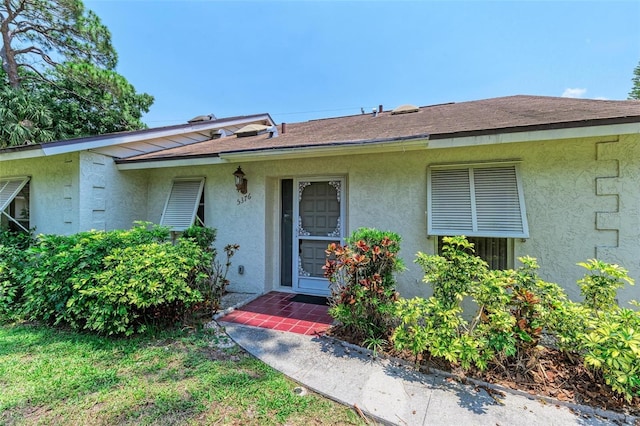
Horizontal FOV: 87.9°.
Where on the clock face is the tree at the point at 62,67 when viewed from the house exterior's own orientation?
The tree is roughly at 4 o'clock from the house exterior.

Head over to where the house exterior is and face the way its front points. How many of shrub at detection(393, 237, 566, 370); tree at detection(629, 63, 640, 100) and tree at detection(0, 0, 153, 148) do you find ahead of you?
1

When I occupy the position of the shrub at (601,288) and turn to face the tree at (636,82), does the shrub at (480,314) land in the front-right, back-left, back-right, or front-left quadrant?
back-left

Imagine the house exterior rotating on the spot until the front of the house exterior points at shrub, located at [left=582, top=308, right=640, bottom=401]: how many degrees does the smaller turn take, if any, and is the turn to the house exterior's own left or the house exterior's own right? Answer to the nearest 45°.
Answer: approximately 45° to the house exterior's own left

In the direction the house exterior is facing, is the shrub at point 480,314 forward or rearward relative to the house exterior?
forward

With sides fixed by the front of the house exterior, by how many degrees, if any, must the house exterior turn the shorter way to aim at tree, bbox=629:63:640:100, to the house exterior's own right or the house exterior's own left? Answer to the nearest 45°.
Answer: approximately 135° to the house exterior's own left

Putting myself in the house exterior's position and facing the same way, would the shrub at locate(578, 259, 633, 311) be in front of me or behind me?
in front

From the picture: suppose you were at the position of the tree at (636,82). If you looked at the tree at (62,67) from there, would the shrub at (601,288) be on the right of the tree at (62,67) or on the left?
left

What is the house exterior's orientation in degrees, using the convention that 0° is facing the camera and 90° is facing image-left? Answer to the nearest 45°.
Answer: approximately 0°
